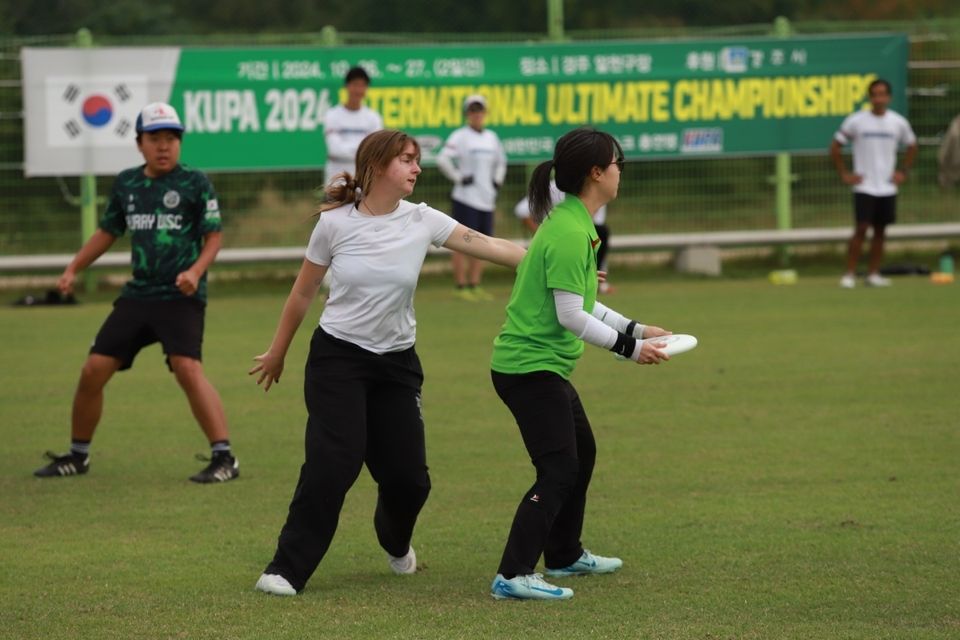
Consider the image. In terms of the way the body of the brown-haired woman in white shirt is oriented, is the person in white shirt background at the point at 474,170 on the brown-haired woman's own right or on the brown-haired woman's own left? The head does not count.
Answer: on the brown-haired woman's own left

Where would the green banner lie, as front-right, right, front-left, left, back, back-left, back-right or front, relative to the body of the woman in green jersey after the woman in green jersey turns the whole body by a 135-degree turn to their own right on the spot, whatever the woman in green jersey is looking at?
back-right

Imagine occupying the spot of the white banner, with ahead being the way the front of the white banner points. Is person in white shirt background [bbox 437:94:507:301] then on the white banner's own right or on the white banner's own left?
on the white banner's own left

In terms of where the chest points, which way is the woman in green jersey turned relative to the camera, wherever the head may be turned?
to the viewer's right

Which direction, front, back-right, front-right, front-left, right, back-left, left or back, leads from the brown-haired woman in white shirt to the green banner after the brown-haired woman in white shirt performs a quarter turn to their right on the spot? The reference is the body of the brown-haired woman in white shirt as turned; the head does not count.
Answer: back-right

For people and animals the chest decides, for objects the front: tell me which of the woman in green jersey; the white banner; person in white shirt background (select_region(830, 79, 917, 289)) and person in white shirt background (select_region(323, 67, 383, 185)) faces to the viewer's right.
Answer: the woman in green jersey

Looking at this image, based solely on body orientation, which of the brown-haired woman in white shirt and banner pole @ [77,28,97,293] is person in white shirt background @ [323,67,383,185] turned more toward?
the brown-haired woman in white shirt

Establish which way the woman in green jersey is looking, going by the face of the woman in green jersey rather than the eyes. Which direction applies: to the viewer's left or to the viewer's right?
to the viewer's right

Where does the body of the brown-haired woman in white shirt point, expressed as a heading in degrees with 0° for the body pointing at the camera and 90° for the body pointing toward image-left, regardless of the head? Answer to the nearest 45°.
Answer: approximately 315°

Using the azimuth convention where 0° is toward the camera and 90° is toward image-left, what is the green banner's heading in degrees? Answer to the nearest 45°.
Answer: approximately 0°
